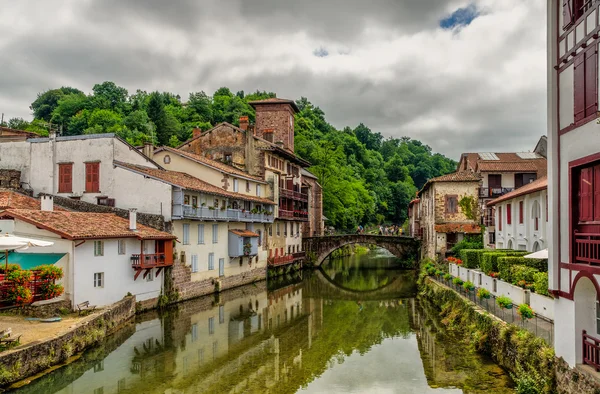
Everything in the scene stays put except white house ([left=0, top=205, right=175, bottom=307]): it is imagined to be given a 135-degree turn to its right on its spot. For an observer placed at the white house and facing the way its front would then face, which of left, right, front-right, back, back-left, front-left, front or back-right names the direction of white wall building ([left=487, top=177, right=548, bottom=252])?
back

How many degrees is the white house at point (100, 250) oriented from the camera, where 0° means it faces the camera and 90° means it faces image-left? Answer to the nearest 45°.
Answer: approximately 315°

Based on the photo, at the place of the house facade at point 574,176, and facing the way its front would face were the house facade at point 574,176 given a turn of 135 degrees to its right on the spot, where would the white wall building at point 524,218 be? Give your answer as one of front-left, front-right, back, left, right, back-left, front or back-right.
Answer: front

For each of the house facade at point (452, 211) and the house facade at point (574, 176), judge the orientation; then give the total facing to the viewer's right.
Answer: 0

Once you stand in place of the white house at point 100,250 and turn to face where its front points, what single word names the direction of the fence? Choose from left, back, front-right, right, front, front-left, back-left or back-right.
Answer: front

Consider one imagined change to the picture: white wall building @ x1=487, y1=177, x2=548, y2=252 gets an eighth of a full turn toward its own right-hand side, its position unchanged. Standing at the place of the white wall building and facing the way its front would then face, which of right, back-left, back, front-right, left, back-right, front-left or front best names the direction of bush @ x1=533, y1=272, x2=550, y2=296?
left

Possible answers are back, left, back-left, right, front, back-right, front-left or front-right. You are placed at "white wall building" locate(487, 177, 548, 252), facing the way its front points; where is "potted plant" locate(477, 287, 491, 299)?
front-left

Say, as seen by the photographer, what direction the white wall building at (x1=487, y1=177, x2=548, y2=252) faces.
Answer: facing the viewer and to the left of the viewer

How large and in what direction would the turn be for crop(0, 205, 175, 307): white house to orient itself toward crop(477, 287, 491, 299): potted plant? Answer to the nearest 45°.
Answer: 0° — it already faces it

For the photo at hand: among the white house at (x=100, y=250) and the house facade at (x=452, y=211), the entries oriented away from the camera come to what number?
0

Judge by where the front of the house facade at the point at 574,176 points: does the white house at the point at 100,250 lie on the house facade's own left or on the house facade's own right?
on the house facade's own right

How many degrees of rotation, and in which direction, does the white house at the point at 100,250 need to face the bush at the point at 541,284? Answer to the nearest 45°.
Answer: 0° — it already faces it
